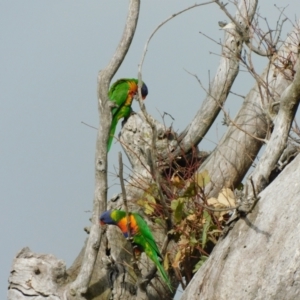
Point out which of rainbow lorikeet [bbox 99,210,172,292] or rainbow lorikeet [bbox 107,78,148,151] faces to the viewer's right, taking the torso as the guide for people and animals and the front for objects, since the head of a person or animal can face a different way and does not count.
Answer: rainbow lorikeet [bbox 107,78,148,151]

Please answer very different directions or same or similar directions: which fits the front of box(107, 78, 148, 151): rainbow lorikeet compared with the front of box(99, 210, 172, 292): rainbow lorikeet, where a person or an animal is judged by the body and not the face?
very different directions

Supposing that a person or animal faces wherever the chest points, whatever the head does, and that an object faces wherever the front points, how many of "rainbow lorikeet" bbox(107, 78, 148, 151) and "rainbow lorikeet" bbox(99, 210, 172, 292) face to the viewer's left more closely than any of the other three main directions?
1

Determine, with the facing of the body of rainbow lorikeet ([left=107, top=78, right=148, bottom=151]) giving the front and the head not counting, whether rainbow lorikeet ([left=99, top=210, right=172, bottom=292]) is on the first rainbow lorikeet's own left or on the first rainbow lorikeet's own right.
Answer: on the first rainbow lorikeet's own right

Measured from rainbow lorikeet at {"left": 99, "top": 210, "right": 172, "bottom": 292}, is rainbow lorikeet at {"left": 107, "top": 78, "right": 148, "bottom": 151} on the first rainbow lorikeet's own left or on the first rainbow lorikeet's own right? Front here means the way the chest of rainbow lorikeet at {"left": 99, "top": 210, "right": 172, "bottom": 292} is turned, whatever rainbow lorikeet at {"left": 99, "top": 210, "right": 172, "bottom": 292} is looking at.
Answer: on the first rainbow lorikeet's own right

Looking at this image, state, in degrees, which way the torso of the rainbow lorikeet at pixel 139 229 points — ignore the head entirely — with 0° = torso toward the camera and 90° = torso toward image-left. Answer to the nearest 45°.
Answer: approximately 90°

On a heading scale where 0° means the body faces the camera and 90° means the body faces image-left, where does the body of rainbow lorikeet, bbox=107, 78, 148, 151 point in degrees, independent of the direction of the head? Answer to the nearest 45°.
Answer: approximately 270°
